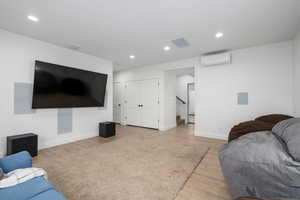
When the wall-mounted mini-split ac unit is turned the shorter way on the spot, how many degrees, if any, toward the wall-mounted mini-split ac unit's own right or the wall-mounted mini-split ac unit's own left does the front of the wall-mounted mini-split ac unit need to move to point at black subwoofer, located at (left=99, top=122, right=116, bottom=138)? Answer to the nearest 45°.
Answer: approximately 45° to the wall-mounted mini-split ac unit's own right

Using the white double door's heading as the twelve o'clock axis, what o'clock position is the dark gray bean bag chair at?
The dark gray bean bag chair is roughly at 10 o'clock from the white double door.

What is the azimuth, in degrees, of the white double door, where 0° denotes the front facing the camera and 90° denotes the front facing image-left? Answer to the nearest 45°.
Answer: approximately 45°

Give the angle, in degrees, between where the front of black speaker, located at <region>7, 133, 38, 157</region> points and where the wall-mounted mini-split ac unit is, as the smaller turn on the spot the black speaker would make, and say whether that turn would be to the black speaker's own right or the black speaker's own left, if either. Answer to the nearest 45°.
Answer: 0° — it already faces it

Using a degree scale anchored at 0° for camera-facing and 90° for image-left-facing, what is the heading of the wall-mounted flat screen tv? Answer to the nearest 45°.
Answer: approximately 315°

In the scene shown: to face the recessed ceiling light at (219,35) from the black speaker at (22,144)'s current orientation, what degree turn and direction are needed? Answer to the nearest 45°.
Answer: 0° — it already faces it

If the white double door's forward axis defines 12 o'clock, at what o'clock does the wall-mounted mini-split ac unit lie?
The wall-mounted mini-split ac unit is roughly at 9 o'clock from the white double door.
